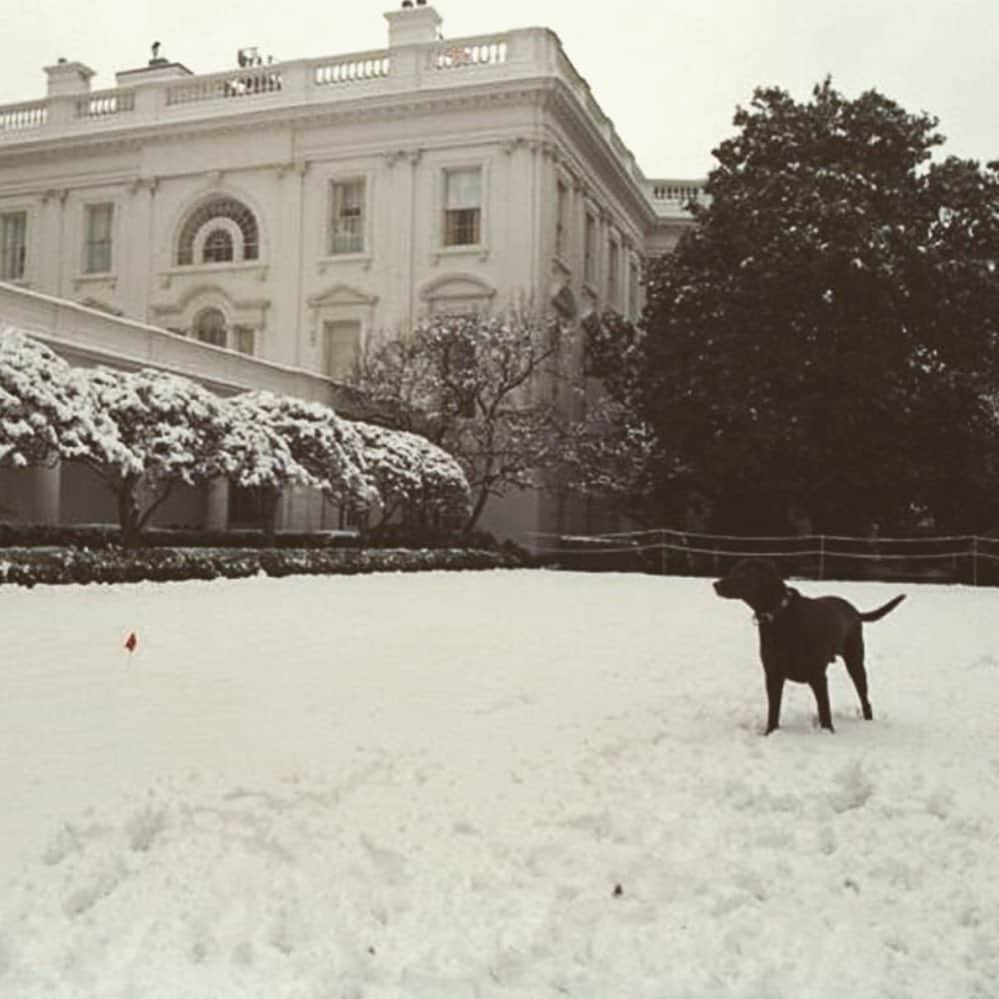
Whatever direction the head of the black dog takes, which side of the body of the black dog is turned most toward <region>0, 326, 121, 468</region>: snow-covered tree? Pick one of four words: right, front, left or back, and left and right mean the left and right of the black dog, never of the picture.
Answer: right

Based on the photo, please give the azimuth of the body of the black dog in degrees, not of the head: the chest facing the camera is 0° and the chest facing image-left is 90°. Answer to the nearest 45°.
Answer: approximately 45°

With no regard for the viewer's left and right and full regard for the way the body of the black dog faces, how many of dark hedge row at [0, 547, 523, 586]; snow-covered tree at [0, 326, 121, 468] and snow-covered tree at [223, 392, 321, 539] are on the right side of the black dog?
3

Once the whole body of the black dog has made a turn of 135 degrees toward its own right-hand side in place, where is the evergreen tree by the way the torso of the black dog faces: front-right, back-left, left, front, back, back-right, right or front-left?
front

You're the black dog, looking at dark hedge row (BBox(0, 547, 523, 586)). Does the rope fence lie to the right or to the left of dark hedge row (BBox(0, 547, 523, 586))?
right

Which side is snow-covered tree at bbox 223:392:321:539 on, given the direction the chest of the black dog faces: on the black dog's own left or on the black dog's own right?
on the black dog's own right

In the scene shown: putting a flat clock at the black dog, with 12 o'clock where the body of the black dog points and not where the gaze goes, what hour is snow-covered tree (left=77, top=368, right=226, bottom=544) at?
The snow-covered tree is roughly at 3 o'clock from the black dog.

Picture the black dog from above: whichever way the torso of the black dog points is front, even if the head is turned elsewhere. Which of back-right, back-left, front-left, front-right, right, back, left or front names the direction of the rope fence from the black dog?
back-right
